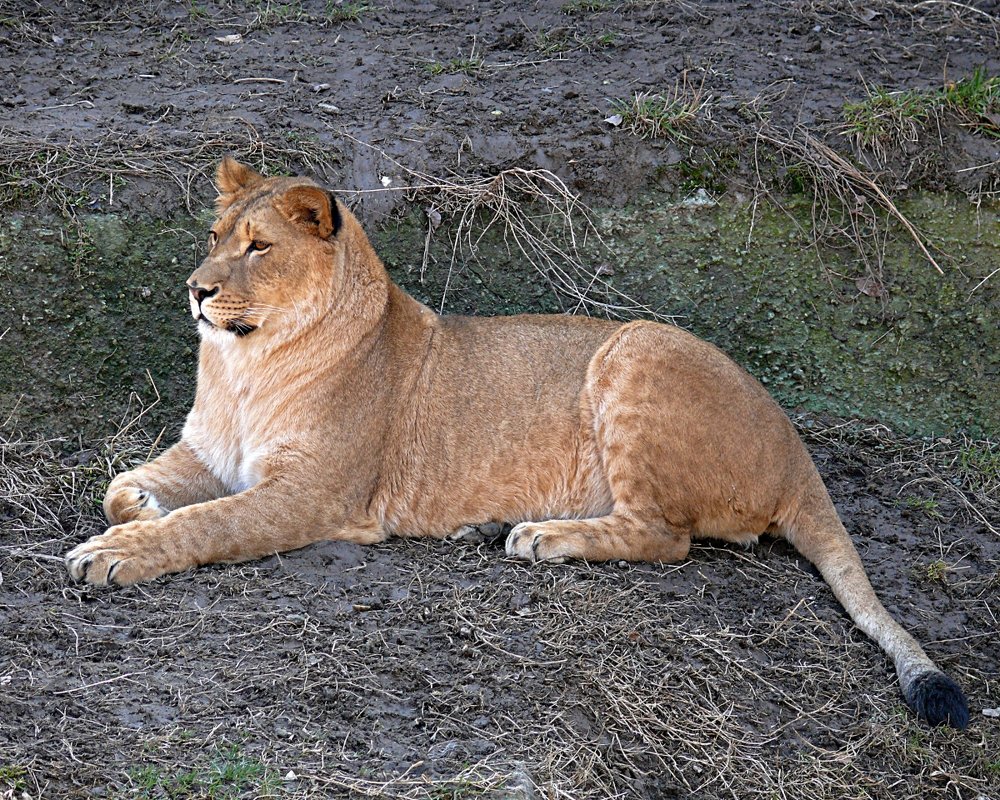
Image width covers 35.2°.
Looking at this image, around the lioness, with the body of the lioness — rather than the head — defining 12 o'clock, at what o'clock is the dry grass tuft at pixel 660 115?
The dry grass tuft is roughly at 4 o'clock from the lioness.

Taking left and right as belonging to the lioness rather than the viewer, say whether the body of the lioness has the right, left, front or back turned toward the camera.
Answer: left

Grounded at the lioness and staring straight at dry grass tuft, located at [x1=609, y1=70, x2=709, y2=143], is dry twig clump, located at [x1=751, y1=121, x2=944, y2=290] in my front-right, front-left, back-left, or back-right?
front-right

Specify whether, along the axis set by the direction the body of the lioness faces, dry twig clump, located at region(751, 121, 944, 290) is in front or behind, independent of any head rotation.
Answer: behind

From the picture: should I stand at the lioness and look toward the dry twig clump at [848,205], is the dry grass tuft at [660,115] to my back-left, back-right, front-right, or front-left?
front-left

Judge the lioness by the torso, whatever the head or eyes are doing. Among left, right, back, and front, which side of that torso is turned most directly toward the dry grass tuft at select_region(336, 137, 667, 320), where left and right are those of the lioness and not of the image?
right

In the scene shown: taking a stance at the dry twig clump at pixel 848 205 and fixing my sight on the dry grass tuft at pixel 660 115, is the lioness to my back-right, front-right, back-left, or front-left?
front-left
